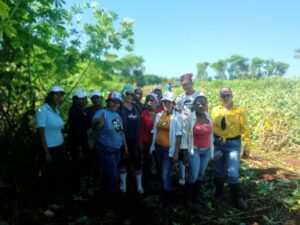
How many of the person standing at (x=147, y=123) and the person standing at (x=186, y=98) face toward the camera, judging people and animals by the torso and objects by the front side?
2

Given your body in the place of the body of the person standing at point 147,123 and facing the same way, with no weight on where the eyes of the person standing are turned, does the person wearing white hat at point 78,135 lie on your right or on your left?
on your right

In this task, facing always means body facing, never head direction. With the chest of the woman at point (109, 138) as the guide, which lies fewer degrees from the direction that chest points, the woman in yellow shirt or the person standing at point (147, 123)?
the woman in yellow shirt

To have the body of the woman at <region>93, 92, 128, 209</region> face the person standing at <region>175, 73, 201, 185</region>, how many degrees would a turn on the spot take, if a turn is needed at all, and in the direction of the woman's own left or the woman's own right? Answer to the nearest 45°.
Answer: approximately 90° to the woman's own left

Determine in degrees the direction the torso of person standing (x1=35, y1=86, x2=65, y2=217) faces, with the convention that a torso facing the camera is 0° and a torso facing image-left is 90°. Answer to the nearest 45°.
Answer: approximately 315°

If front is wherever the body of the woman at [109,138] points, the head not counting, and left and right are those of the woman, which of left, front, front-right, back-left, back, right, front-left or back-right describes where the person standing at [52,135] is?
back-right

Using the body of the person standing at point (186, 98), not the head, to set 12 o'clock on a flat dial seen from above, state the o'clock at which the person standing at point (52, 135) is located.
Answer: the person standing at point (52, 135) is roughly at 2 o'clock from the person standing at point (186, 98).

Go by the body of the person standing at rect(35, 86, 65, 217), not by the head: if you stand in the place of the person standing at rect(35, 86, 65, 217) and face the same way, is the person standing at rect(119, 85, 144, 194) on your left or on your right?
on your left

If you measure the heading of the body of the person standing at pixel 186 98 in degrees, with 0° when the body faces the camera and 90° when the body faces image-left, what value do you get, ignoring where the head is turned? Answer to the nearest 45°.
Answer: approximately 0°
